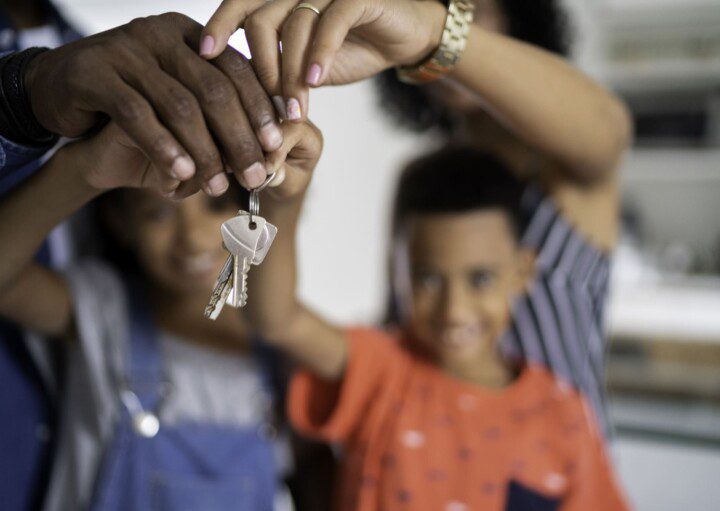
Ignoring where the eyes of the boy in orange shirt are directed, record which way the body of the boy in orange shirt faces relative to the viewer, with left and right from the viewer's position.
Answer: facing the viewer
